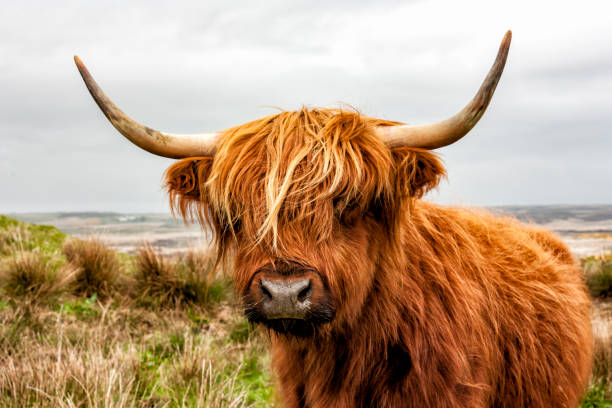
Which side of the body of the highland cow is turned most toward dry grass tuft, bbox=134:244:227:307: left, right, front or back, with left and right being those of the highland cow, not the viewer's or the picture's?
right

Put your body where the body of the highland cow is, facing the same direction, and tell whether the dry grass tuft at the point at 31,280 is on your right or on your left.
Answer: on your right

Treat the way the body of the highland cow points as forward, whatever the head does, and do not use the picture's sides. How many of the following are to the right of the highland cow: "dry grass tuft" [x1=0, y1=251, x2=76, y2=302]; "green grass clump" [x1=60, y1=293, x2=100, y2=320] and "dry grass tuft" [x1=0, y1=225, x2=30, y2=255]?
3

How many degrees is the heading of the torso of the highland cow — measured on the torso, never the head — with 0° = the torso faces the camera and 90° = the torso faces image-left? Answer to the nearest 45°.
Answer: approximately 45°

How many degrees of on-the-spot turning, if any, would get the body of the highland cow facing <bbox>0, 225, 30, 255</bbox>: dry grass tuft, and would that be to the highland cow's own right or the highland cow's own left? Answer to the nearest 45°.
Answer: approximately 90° to the highland cow's own right

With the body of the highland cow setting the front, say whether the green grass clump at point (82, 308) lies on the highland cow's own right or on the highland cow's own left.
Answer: on the highland cow's own right

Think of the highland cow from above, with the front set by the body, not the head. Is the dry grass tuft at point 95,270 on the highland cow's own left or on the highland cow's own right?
on the highland cow's own right

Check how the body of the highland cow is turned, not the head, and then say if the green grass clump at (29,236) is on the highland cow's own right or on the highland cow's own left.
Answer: on the highland cow's own right

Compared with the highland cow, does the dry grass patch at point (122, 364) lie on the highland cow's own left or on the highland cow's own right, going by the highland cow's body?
on the highland cow's own right

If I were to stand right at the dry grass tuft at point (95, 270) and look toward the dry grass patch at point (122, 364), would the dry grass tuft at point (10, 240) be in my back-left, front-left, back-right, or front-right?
back-right

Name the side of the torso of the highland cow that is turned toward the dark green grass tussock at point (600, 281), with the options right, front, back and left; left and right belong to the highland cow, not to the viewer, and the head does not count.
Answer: back
